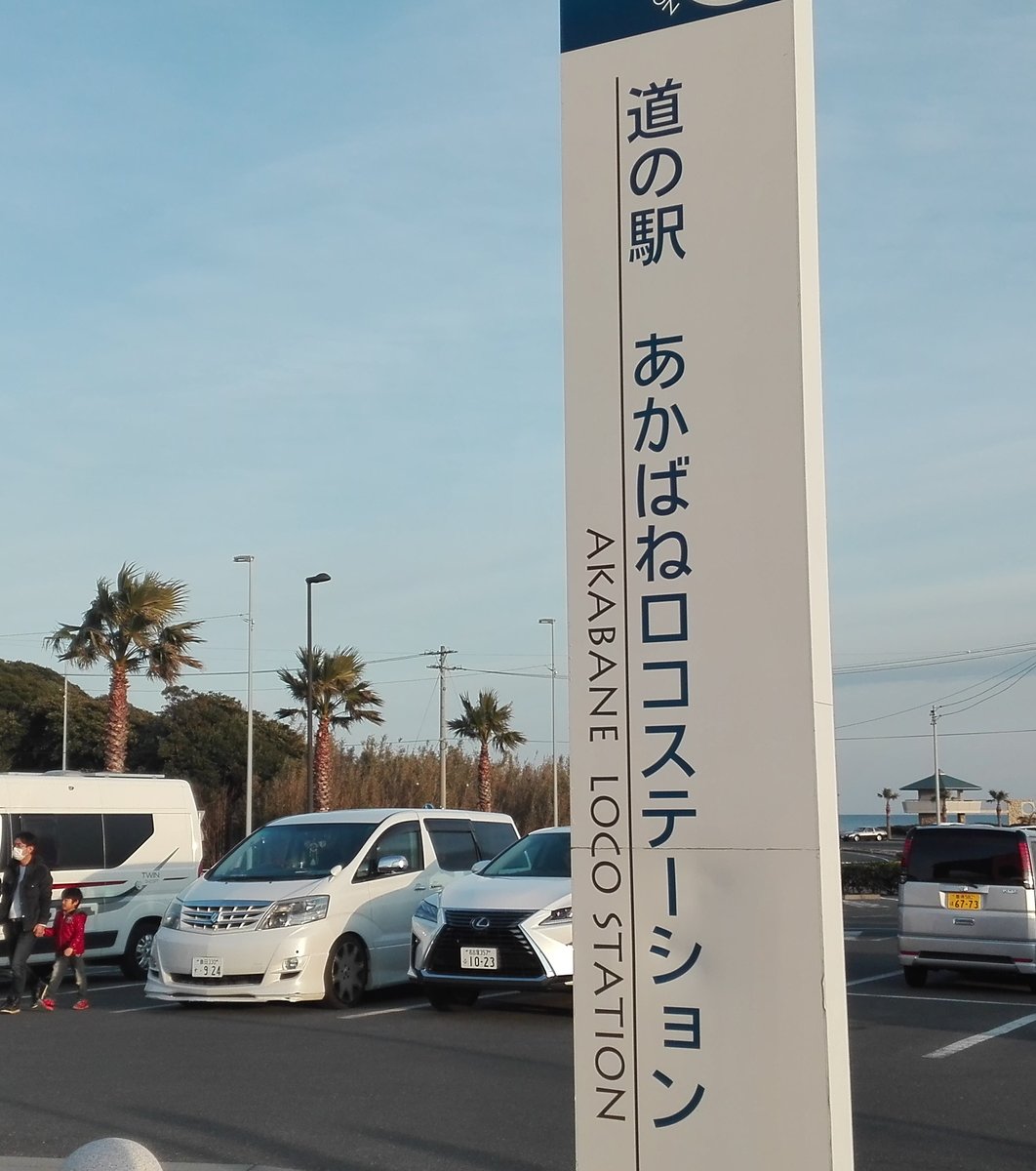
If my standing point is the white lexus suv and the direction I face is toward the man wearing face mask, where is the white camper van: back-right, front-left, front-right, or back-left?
front-right

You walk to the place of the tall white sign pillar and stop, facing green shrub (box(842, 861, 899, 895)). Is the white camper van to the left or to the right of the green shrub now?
left

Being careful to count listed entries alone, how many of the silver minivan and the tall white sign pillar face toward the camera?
1

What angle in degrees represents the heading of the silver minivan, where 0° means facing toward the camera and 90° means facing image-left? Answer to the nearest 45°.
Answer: approximately 180°

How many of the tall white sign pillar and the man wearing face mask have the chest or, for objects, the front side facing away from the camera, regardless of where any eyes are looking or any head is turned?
0

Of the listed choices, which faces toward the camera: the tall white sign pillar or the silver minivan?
the tall white sign pillar

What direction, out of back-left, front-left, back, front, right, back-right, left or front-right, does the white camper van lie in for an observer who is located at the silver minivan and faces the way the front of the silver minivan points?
left

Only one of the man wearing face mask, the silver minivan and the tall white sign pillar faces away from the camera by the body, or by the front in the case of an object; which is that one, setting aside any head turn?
the silver minivan

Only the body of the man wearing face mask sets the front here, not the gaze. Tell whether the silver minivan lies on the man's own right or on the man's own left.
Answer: on the man's own left

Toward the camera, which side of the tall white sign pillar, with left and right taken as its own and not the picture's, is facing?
front

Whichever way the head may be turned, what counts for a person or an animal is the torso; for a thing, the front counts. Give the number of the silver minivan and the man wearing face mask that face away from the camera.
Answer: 1

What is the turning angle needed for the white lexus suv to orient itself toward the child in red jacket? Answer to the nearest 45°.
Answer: approximately 90° to its right

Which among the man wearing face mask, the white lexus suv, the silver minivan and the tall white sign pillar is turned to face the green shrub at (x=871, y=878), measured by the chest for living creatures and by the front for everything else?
the silver minivan

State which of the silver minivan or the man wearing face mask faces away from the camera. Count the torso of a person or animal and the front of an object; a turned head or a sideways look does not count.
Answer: the silver minivan
